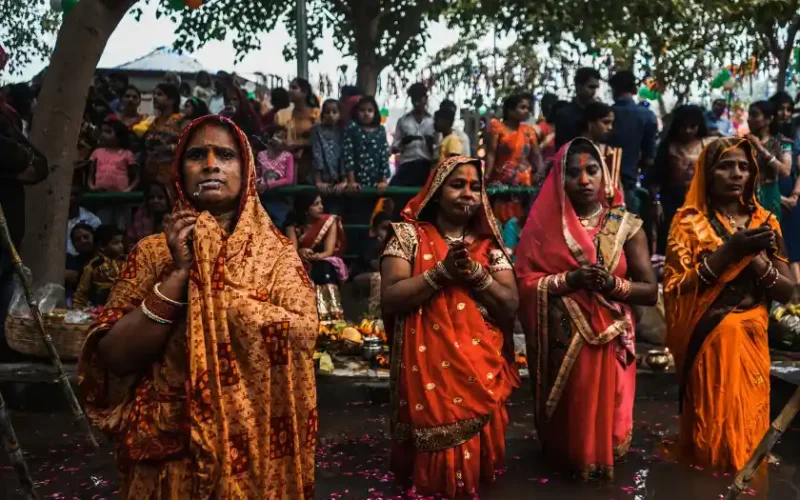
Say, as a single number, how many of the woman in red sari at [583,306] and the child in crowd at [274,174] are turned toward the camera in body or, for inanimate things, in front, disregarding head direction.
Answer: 2

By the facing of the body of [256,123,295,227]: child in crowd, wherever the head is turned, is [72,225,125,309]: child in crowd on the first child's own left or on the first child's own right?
on the first child's own right

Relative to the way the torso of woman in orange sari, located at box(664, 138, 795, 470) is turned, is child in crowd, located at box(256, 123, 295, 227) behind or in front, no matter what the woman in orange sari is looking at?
behind

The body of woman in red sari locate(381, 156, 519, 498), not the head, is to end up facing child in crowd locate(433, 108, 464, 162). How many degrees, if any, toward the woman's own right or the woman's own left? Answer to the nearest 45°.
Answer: approximately 180°

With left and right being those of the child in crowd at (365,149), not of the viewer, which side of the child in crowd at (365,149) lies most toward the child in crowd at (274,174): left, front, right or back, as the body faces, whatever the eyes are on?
right

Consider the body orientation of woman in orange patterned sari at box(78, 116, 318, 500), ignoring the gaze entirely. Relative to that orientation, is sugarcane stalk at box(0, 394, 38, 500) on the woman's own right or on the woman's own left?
on the woman's own right

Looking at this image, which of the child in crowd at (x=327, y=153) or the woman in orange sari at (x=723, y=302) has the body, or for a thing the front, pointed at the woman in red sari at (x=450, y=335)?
the child in crowd

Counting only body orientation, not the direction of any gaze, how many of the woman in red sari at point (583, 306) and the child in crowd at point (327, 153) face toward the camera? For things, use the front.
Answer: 2

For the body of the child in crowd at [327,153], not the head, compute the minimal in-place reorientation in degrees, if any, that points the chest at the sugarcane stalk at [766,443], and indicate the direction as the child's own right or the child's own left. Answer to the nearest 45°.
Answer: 0° — they already face it

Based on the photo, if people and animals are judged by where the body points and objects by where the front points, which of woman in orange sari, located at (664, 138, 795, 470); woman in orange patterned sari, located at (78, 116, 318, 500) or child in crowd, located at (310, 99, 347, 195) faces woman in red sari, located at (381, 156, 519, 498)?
the child in crowd
